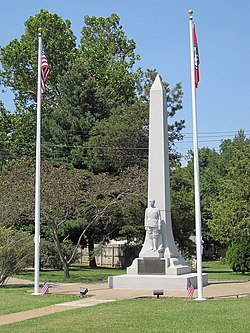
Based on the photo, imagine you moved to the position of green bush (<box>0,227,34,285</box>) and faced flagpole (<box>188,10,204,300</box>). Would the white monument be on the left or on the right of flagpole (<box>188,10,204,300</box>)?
left

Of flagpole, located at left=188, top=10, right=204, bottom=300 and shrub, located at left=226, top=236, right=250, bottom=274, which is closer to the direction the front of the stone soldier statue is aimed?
the flagpole

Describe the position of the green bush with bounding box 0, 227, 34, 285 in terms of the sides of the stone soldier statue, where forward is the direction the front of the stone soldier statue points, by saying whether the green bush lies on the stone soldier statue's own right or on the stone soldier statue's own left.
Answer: on the stone soldier statue's own right

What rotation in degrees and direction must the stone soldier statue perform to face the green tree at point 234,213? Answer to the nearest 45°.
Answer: approximately 135° to its left

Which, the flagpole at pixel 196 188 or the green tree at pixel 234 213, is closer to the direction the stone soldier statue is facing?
the flagpole

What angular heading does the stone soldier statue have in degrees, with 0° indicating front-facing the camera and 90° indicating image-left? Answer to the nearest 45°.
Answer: approximately 0°

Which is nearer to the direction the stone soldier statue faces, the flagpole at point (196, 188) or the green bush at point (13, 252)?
the flagpole
